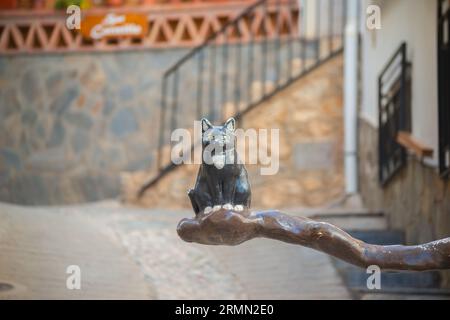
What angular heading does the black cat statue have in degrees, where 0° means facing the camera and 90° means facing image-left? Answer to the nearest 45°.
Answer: approximately 0°

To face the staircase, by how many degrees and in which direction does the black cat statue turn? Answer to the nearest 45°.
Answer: approximately 180°

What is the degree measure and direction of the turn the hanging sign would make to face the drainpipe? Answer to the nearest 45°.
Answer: approximately 45° to its left

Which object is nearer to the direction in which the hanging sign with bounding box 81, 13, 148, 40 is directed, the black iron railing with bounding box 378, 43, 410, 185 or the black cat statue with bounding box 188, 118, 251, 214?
the black cat statue

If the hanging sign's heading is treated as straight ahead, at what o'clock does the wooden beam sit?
The wooden beam is roughly at 11 o'clock from the hanging sign.

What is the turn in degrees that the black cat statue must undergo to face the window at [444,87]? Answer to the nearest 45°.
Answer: approximately 135° to its left

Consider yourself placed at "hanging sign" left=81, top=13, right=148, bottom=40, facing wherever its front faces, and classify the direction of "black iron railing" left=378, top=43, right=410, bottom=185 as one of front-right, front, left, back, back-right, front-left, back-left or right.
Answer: front-left

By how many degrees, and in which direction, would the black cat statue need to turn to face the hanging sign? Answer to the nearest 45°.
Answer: approximately 180°

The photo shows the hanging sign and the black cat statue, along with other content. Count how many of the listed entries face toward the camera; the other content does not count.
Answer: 2

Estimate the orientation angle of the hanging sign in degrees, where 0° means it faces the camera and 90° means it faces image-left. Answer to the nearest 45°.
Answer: approximately 0°
